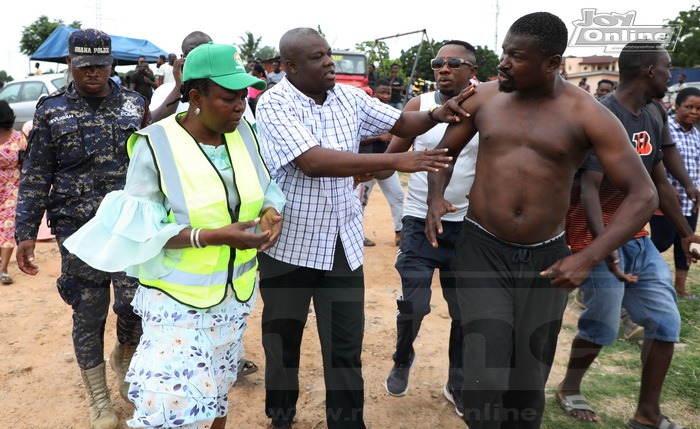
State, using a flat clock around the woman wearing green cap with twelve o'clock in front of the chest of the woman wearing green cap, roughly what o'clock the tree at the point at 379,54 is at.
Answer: The tree is roughly at 8 o'clock from the woman wearing green cap.

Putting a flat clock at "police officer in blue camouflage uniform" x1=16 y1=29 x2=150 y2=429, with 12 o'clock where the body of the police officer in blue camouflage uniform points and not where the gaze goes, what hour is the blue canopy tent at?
The blue canopy tent is roughly at 6 o'clock from the police officer in blue camouflage uniform.

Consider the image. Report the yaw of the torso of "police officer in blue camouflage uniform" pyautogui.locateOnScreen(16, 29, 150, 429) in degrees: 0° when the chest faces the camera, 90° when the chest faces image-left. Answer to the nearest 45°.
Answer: approximately 0°

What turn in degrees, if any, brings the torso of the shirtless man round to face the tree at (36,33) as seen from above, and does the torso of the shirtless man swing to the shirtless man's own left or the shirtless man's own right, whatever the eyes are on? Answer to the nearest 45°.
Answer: approximately 135° to the shirtless man's own right

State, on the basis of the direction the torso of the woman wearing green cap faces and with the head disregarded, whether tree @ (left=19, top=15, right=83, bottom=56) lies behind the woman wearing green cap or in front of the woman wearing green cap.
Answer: behind

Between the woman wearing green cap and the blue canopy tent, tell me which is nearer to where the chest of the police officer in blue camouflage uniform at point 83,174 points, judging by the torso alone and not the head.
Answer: the woman wearing green cap

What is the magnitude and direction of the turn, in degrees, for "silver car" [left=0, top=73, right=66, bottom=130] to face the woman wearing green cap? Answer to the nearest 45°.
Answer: approximately 90° to its left

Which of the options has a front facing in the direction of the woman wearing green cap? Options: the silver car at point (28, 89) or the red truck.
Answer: the red truck

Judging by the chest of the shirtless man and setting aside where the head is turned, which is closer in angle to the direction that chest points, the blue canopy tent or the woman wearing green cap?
the woman wearing green cap
